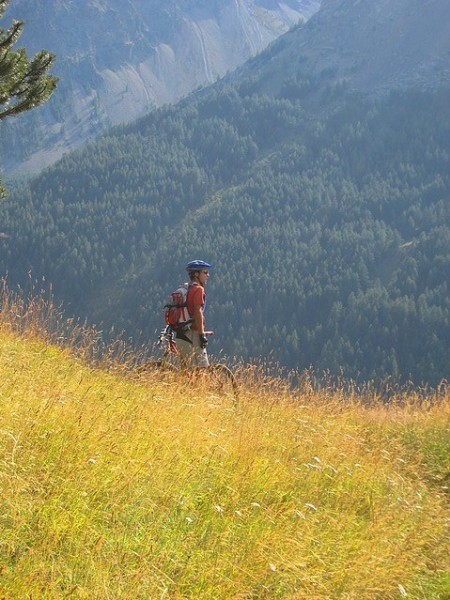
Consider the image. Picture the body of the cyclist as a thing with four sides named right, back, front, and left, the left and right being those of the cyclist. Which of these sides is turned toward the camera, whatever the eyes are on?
right
